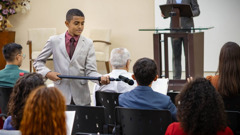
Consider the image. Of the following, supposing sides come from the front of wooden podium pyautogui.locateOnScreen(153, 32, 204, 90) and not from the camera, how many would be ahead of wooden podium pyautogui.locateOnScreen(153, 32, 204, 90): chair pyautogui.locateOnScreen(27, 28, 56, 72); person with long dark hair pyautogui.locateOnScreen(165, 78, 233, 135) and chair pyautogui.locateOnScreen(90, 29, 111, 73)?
1

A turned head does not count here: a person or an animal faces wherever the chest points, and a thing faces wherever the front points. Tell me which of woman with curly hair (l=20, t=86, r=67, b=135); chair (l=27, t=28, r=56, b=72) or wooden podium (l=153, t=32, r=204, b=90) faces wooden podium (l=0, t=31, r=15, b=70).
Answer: the woman with curly hair

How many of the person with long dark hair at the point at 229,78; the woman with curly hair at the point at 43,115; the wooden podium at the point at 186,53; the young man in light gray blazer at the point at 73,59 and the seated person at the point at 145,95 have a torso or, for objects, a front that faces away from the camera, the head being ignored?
3

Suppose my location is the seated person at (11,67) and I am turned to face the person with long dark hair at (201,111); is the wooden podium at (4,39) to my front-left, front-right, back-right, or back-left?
back-left

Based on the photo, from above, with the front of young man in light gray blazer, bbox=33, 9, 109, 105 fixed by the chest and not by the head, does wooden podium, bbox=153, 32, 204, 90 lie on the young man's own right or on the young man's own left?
on the young man's own left

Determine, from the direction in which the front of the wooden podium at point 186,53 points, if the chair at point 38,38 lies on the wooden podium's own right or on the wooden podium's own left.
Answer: on the wooden podium's own right

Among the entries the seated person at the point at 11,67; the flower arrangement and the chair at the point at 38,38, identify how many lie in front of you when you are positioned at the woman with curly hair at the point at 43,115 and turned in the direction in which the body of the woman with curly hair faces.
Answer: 3

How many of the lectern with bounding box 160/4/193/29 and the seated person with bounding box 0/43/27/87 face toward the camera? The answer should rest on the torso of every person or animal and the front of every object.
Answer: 1

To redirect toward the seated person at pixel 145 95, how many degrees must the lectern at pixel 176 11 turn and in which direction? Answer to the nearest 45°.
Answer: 0° — it already faces them

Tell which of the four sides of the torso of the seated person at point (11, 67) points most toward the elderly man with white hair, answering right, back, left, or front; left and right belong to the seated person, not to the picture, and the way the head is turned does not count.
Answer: right
